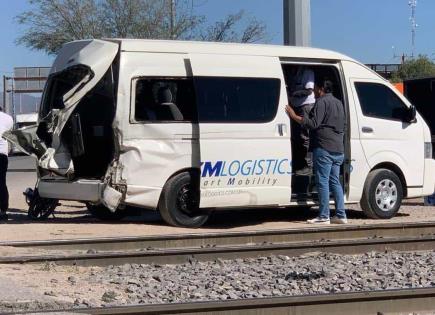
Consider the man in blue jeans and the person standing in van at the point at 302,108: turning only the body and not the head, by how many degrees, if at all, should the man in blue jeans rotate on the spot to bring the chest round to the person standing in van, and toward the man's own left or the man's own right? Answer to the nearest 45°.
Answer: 0° — they already face them

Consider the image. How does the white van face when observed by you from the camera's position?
facing away from the viewer and to the right of the viewer

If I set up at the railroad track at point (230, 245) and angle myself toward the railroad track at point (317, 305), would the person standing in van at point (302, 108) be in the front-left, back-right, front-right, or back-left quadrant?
back-left

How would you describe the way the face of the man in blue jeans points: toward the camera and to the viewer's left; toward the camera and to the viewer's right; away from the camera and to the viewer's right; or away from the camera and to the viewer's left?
away from the camera and to the viewer's left

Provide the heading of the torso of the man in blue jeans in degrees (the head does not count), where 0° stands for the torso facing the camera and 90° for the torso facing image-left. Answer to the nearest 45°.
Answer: approximately 135°

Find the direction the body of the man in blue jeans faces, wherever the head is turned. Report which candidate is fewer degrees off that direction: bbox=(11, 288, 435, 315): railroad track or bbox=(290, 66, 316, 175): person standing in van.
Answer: the person standing in van

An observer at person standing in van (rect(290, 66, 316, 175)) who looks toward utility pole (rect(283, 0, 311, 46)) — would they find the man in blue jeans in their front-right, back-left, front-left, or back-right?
back-right

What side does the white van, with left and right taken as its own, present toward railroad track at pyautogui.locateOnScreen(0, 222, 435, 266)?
right

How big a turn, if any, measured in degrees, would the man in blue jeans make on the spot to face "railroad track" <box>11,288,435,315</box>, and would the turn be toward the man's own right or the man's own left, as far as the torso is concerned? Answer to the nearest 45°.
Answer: approximately 135° to the man's own left
